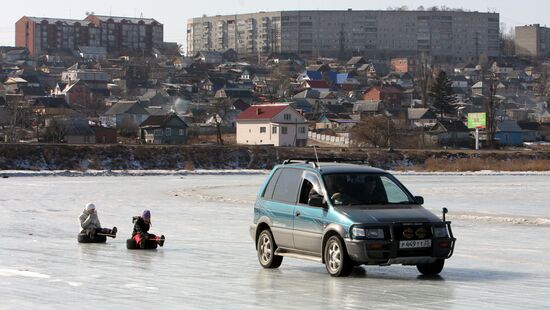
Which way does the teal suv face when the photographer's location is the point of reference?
facing the viewer and to the right of the viewer

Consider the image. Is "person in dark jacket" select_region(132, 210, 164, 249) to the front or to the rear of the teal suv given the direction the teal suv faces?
to the rear

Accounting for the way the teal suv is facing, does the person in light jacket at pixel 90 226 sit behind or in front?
behind
